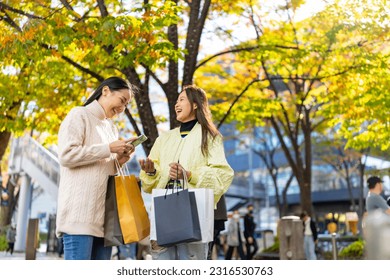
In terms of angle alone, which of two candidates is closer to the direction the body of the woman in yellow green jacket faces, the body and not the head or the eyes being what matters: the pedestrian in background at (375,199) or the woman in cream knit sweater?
the woman in cream knit sweater

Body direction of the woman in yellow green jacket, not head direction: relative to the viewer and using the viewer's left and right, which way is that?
facing the viewer and to the left of the viewer

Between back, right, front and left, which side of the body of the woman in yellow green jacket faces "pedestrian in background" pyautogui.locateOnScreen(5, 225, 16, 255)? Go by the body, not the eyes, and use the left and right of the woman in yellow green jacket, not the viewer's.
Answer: right

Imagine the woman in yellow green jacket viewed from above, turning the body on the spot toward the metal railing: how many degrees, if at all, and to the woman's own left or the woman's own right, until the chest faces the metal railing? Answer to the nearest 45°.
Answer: approximately 135° to the woman's own right

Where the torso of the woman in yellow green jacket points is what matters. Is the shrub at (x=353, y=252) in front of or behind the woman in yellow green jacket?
behind

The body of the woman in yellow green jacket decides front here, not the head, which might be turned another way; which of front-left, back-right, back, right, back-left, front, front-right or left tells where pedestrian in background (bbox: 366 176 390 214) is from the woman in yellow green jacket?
back
